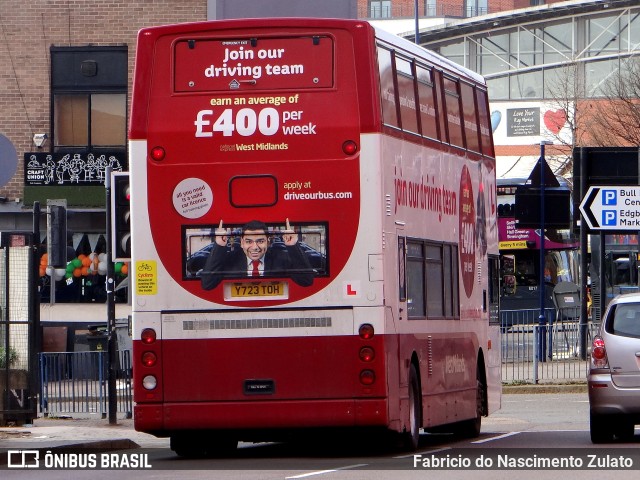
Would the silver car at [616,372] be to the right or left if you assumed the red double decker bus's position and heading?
on its right

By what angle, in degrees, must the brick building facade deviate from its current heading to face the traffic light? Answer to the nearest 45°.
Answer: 0° — it already faces it

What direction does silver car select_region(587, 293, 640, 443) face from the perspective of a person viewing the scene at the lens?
facing away from the viewer

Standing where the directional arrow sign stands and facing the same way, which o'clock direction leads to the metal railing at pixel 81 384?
The metal railing is roughly at 2 o'clock from the directional arrow sign.

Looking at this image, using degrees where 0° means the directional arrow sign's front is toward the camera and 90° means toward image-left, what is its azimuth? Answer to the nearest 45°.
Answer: approximately 0°

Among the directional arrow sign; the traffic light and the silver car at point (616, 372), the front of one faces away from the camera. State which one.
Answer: the silver car

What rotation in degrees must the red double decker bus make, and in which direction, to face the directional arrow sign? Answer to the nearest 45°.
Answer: approximately 45° to its right

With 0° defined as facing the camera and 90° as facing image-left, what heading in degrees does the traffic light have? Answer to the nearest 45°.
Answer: approximately 0°

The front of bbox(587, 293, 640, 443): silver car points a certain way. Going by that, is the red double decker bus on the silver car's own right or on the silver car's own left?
on the silver car's own left

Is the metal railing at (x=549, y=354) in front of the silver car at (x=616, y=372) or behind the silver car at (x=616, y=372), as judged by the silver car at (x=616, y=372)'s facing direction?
in front

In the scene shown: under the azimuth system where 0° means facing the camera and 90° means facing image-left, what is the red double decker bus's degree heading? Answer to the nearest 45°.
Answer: approximately 180°

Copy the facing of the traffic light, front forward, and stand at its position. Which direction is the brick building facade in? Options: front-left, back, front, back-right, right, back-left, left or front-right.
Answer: back
